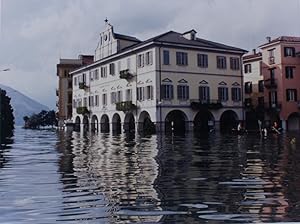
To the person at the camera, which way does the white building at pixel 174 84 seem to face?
facing the viewer and to the left of the viewer

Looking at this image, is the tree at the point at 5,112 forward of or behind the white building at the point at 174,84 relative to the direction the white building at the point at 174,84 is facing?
forward

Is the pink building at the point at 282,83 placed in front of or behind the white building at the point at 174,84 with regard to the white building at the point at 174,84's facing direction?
behind

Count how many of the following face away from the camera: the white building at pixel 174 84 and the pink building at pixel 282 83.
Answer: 0

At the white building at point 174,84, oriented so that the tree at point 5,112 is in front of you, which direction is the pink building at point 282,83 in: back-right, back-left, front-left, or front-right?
back-left
